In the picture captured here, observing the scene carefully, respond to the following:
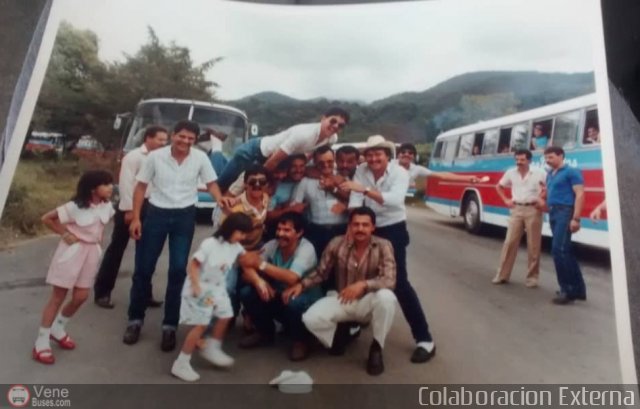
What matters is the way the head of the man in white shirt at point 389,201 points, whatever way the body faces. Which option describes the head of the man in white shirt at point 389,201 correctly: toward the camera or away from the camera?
toward the camera

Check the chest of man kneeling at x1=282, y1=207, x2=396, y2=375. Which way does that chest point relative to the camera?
toward the camera

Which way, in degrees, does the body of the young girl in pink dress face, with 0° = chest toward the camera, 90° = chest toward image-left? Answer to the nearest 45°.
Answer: approximately 315°
